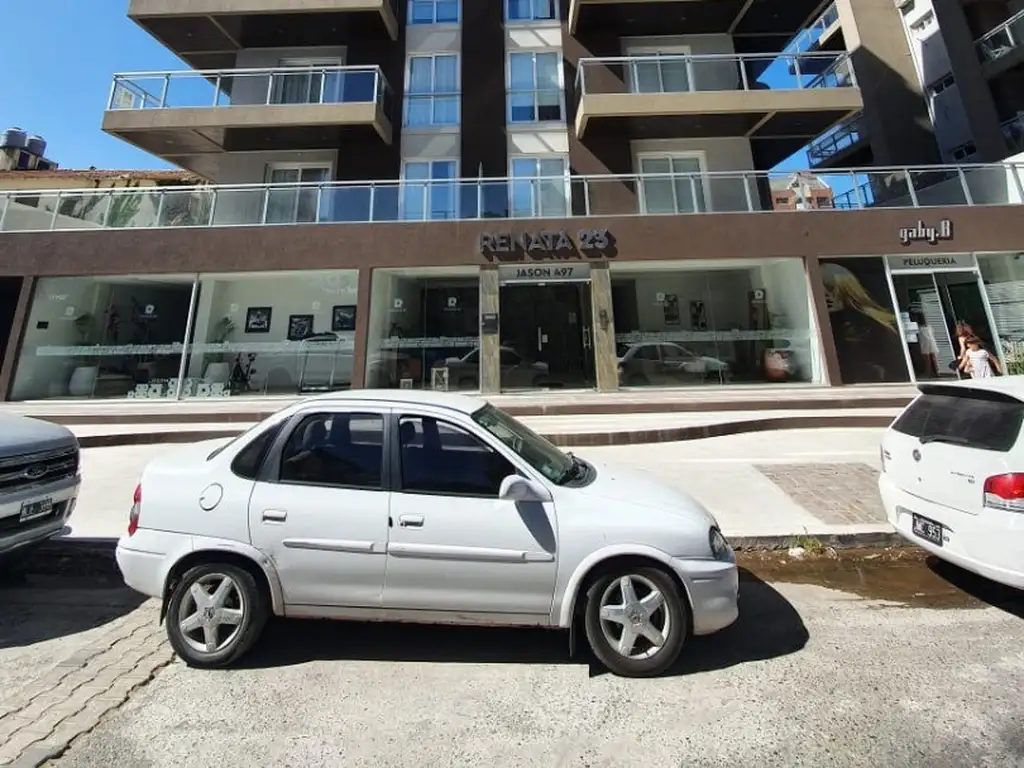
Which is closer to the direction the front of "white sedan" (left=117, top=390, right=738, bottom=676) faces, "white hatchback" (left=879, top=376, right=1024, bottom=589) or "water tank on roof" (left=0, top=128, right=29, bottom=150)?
the white hatchback

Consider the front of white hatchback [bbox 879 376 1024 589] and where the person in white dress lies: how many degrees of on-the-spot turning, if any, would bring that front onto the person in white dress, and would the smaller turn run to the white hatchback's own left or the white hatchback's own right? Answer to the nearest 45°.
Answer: approximately 45° to the white hatchback's own left

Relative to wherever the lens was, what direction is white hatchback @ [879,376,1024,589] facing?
facing away from the viewer and to the right of the viewer

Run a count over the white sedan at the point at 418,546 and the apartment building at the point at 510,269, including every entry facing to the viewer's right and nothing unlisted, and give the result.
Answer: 1

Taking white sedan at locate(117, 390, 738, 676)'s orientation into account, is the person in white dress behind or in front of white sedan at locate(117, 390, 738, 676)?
in front

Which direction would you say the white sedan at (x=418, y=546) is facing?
to the viewer's right

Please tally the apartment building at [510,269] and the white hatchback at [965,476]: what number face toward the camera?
1

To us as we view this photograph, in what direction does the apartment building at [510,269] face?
facing the viewer

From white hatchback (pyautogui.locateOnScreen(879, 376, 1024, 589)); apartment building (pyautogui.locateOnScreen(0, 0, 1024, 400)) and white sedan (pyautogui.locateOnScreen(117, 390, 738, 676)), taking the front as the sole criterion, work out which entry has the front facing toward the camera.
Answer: the apartment building
